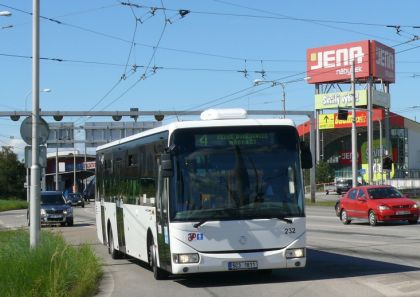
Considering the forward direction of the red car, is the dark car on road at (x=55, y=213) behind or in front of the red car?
behind

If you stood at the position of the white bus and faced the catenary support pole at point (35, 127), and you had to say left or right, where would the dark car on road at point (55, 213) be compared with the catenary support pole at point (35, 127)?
right

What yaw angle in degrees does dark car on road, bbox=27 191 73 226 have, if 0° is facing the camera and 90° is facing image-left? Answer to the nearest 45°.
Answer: approximately 315°

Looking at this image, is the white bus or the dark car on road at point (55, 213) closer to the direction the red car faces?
the white bus

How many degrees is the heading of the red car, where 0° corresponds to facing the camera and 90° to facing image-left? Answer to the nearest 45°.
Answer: approximately 315°

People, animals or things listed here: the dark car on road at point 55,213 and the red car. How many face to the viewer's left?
0

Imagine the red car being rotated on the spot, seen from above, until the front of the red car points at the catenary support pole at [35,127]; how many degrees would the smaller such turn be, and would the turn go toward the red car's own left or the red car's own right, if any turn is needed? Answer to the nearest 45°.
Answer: approximately 90° to the red car's own right

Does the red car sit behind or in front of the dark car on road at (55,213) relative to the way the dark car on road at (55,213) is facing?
in front

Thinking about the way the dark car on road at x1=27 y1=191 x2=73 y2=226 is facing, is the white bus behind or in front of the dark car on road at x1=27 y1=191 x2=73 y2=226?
in front
